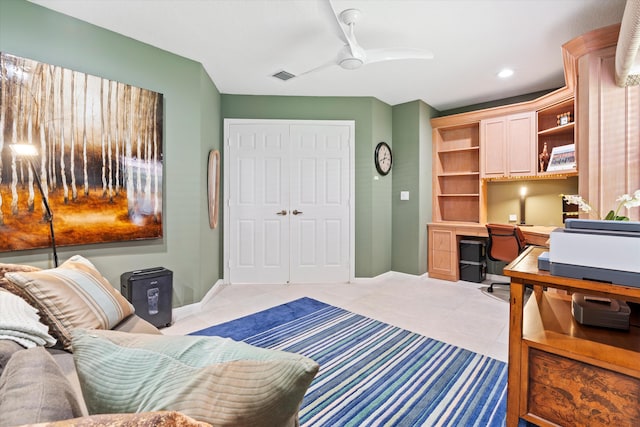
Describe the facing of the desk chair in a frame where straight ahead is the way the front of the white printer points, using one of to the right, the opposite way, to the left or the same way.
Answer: the opposite way

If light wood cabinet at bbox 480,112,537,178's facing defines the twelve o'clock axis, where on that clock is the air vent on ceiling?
The air vent on ceiling is roughly at 2 o'clock from the light wood cabinet.

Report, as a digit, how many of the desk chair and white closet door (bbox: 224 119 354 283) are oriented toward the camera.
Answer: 1

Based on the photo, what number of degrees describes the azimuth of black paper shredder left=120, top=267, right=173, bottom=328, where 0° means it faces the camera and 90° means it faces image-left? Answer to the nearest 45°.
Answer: approximately 315°

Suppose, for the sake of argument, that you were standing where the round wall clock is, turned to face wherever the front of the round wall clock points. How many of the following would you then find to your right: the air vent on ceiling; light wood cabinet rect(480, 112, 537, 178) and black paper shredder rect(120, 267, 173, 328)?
2

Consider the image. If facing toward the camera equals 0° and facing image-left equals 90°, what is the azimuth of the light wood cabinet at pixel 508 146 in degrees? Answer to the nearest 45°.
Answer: approximately 45°

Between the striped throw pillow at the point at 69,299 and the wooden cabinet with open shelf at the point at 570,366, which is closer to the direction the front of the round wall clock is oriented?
the wooden cabinet with open shelf
